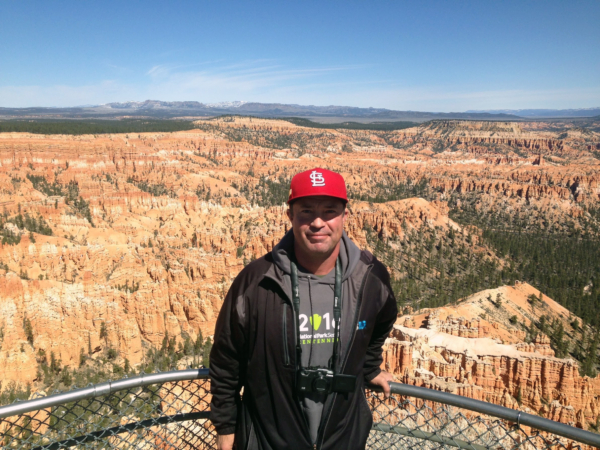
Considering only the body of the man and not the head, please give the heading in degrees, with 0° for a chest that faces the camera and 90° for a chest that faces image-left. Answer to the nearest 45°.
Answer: approximately 0°
